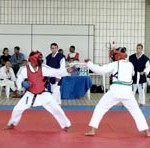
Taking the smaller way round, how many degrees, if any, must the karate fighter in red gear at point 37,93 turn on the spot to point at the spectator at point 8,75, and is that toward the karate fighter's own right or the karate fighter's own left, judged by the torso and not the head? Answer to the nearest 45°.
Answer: approximately 180°

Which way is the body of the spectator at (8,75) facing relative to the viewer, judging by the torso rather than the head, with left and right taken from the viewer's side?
facing the viewer and to the right of the viewer

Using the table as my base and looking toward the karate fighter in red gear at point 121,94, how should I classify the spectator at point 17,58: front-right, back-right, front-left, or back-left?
back-right

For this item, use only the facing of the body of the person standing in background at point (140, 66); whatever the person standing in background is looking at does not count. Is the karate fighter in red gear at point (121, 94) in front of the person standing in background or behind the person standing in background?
in front

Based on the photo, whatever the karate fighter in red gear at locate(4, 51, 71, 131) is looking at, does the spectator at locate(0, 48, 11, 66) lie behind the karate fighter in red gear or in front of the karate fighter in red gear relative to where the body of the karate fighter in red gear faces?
behind

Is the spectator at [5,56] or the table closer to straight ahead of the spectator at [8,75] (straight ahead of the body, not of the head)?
the table

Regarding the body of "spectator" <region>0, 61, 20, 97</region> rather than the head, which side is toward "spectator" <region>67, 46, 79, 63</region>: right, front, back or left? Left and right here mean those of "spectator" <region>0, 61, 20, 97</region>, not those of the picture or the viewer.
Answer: left

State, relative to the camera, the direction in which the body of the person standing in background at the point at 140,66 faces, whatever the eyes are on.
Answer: toward the camera
